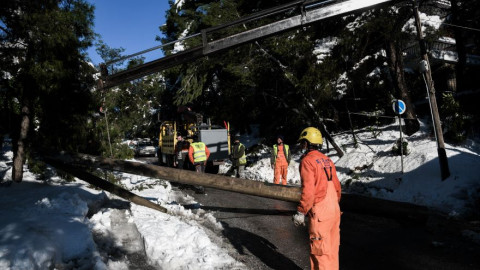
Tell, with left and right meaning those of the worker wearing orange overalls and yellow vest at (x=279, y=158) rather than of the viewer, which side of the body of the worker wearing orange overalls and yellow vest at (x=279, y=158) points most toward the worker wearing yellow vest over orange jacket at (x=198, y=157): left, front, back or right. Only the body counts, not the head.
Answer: right

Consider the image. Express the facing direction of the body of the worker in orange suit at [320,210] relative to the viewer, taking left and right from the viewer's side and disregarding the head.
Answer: facing away from the viewer and to the left of the viewer

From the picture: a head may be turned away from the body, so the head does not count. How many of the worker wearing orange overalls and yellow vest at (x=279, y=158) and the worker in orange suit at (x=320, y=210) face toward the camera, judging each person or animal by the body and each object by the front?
1

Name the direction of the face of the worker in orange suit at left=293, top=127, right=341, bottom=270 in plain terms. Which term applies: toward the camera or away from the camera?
away from the camera

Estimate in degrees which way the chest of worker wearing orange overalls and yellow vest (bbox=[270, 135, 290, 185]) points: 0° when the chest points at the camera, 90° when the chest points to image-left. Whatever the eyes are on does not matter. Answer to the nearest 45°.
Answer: approximately 0°

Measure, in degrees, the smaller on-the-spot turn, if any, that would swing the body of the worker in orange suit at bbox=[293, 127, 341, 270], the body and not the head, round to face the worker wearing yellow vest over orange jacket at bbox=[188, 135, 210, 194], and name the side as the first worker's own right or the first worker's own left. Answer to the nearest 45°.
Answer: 0° — they already face them

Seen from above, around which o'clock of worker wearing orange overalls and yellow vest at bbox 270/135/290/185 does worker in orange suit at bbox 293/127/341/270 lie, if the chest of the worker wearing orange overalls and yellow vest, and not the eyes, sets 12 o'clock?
The worker in orange suit is roughly at 12 o'clock from the worker wearing orange overalls and yellow vest.

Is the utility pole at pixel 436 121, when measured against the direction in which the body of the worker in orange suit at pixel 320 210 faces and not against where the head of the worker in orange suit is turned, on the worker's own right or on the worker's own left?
on the worker's own right

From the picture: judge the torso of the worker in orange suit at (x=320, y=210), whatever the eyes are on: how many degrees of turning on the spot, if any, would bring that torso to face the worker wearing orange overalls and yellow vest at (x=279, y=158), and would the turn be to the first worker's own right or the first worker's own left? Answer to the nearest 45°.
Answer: approximately 45° to the first worker's own right

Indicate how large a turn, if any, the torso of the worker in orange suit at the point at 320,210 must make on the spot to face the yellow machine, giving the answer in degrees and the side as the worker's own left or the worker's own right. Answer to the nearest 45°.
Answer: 0° — they already face it
